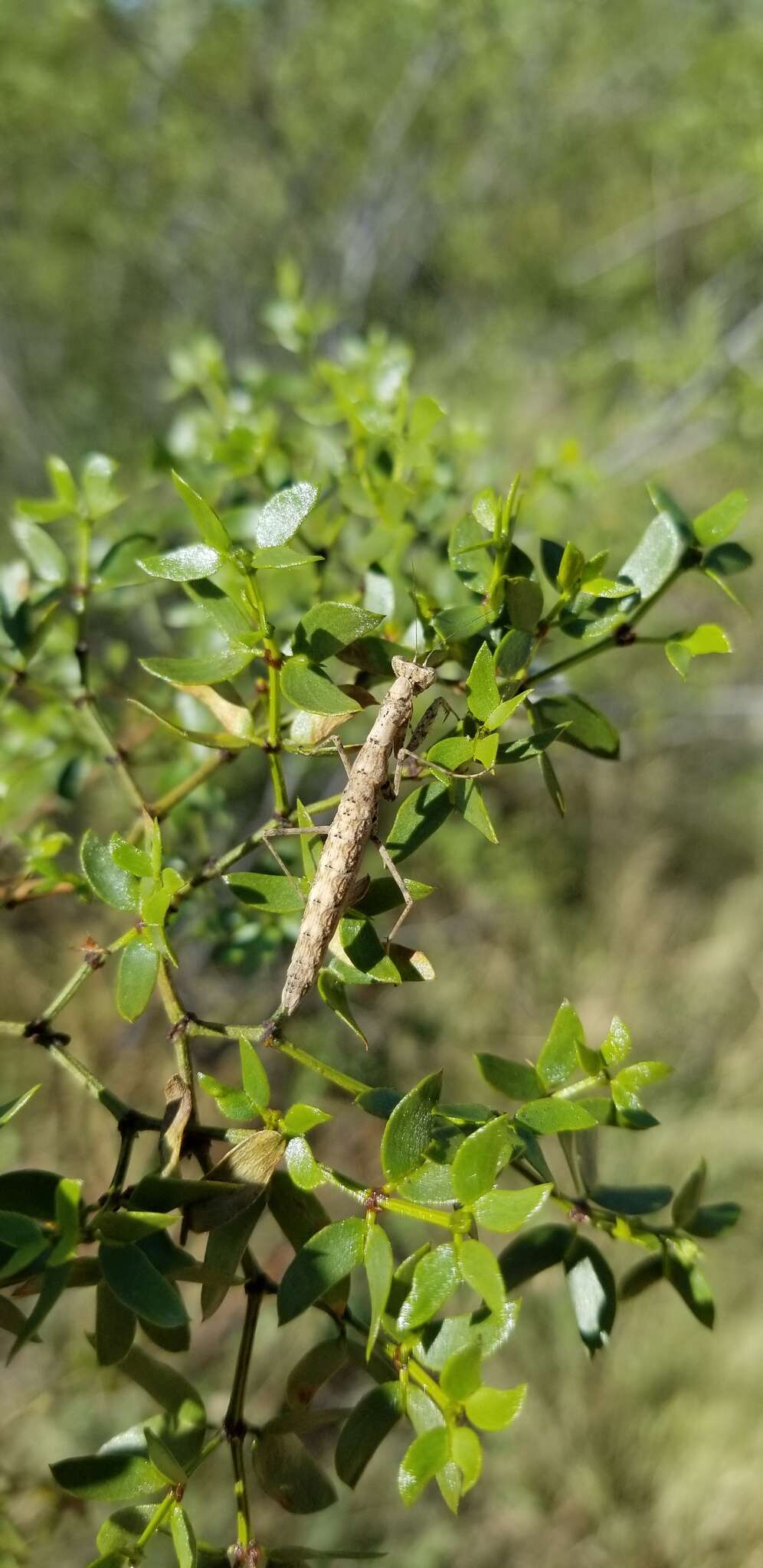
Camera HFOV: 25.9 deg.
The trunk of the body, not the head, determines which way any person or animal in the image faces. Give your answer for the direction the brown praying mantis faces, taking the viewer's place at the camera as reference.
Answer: facing away from the viewer and to the right of the viewer
